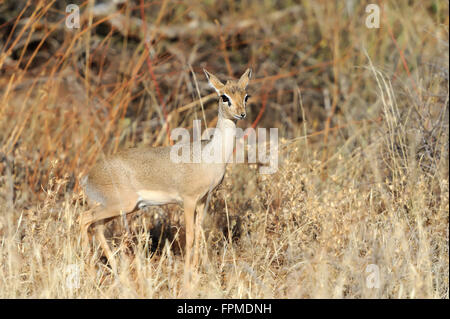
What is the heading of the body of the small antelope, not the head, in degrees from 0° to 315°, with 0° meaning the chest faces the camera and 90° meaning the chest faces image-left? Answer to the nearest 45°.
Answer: approximately 270°
